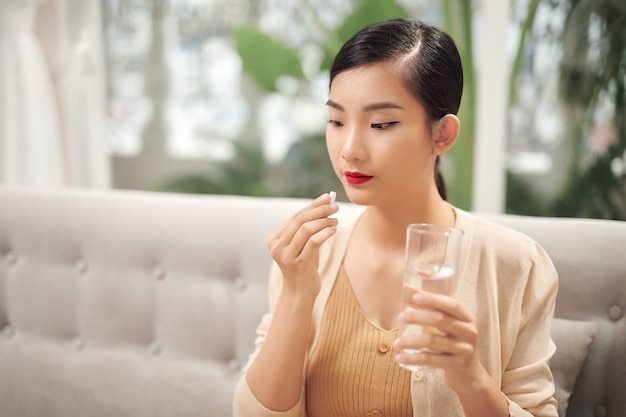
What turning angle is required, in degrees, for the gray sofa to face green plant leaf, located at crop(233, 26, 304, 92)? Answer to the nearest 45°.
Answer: approximately 180°

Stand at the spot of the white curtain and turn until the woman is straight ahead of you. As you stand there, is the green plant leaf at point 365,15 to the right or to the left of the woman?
left

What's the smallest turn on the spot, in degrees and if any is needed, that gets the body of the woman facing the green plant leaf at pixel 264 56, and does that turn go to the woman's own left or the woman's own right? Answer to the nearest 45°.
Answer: approximately 135° to the woman's own right

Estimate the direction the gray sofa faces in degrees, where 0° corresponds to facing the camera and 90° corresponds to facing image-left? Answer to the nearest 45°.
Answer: approximately 0°

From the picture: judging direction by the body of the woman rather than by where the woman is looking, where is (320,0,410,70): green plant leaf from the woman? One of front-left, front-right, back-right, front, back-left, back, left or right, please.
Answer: back-right

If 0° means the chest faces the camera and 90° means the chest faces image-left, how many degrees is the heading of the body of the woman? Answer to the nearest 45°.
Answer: approximately 45°
